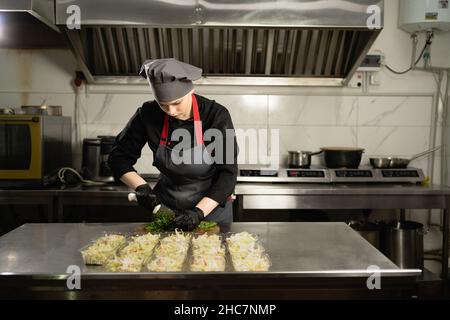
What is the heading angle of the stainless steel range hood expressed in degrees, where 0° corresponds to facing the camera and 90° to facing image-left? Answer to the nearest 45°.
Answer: approximately 0°

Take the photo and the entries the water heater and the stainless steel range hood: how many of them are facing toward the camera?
2
